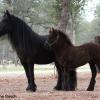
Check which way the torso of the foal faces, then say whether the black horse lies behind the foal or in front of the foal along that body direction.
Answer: in front

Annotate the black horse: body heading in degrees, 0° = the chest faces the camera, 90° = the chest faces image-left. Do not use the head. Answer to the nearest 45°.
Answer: approximately 90°

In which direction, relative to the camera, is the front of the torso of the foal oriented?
to the viewer's left

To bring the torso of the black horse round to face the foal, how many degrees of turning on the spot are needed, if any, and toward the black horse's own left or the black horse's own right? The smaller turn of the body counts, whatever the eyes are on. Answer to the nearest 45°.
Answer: approximately 180°

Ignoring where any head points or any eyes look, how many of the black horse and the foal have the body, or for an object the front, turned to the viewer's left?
2
